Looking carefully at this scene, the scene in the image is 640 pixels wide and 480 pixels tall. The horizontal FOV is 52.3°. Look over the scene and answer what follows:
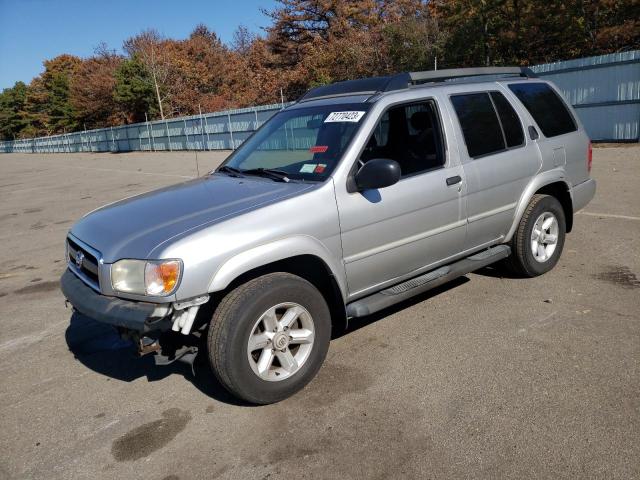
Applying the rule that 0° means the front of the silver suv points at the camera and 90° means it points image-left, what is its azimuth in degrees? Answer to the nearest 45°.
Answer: approximately 45°
